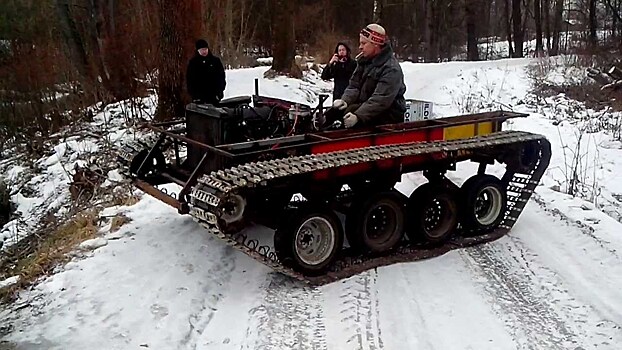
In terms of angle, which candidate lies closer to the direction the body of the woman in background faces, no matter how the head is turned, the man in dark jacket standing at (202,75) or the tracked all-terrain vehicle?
the tracked all-terrain vehicle

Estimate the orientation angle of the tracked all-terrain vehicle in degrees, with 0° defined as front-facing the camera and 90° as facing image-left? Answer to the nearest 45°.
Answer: approximately 45°

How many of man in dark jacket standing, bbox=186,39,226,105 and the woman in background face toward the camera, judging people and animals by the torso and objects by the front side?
2

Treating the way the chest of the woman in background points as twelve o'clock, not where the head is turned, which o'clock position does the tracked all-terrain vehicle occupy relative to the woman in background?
The tracked all-terrain vehicle is roughly at 12 o'clock from the woman in background.

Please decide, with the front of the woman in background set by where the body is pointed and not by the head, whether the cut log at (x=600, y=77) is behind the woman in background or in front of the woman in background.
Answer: behind

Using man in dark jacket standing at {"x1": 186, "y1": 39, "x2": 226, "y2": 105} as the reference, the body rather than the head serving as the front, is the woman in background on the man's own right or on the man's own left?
on the man's own left
